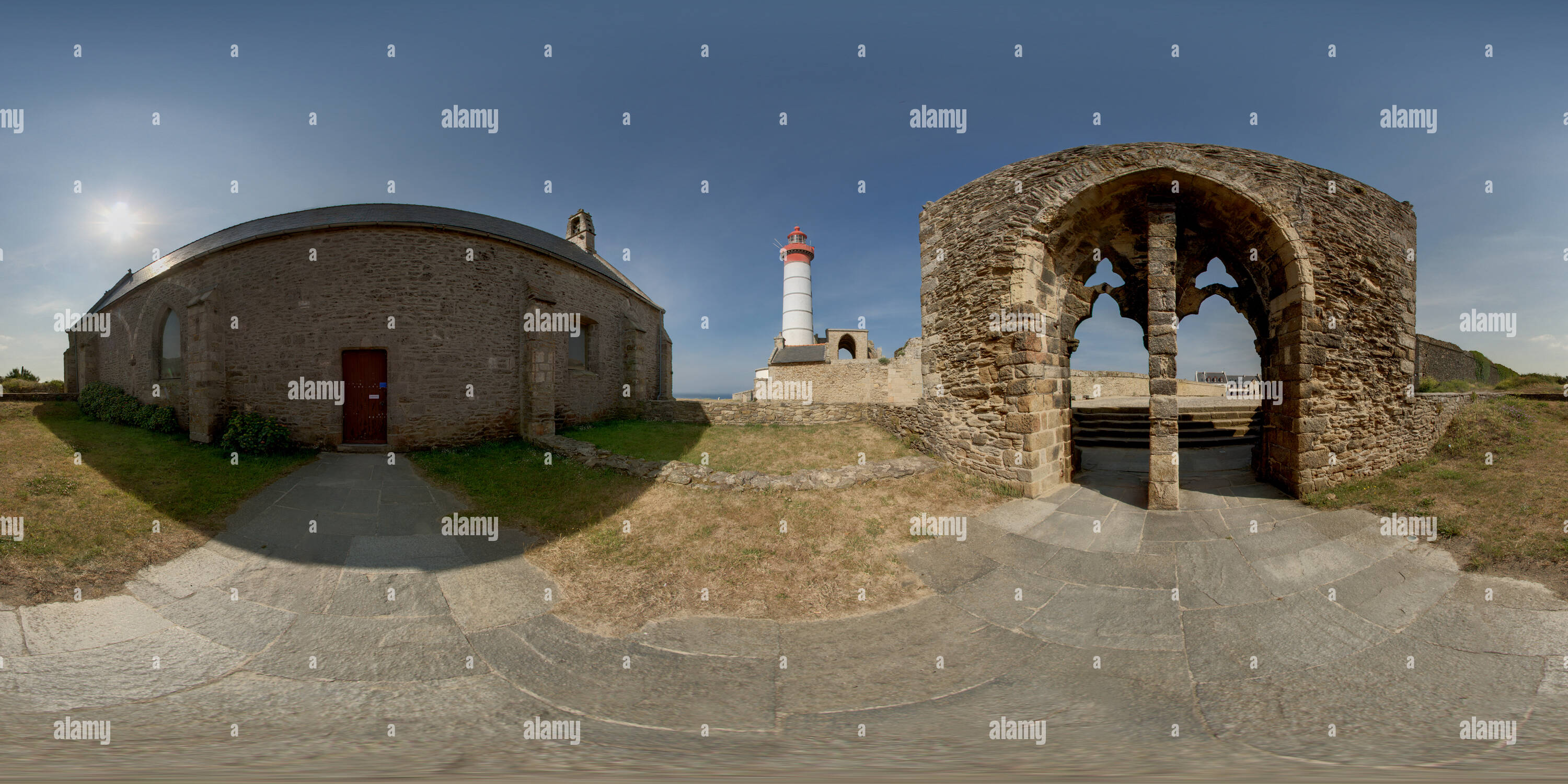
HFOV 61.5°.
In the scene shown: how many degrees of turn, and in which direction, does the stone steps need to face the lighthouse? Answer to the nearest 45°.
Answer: approximately 135° to its right

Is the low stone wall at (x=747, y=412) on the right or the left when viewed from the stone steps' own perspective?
on its right

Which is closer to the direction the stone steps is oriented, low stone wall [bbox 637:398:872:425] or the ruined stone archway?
the ruined stone archway

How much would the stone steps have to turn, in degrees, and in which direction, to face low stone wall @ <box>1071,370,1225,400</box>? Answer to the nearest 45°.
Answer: approximately 180°

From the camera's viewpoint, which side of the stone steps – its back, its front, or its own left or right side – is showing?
front

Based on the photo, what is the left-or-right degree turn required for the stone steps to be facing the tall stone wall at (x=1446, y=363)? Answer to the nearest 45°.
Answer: approximately 135° to its left

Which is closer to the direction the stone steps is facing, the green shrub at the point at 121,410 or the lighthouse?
the green shrub

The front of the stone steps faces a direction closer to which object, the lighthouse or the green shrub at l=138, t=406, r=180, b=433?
the green shrub

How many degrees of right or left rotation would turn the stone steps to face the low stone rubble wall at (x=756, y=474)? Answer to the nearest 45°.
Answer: approximately 45° to its right

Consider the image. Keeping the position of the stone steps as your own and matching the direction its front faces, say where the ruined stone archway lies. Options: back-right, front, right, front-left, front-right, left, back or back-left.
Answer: front
